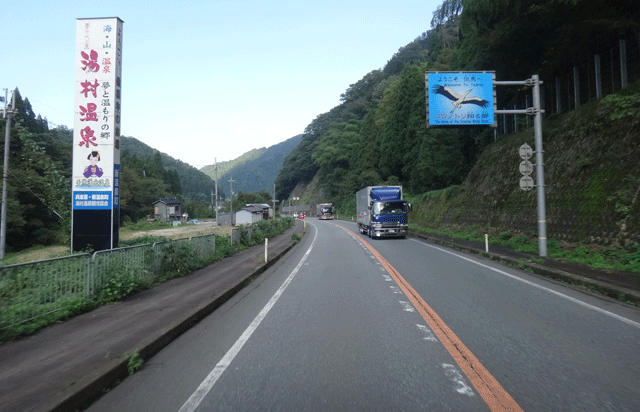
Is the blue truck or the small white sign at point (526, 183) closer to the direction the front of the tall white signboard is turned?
the small white sign

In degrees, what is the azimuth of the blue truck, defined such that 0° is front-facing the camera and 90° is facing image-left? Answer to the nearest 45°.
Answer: approximately 0°

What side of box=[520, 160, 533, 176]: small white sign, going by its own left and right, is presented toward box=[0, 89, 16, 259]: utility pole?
right

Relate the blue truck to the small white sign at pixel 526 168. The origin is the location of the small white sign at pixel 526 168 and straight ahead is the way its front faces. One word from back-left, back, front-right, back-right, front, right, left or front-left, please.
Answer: back-right

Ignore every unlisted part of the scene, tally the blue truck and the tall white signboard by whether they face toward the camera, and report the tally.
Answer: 2
